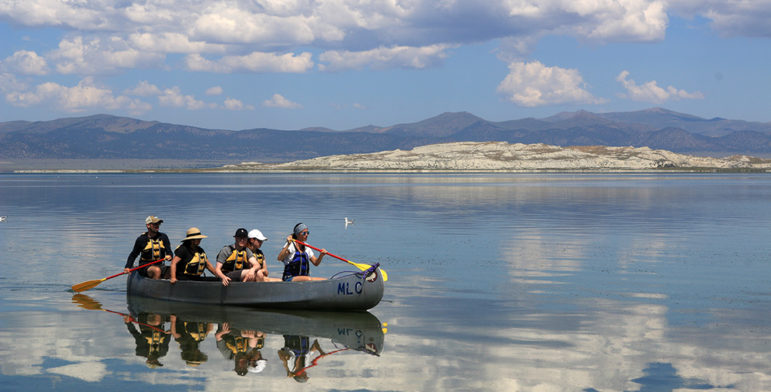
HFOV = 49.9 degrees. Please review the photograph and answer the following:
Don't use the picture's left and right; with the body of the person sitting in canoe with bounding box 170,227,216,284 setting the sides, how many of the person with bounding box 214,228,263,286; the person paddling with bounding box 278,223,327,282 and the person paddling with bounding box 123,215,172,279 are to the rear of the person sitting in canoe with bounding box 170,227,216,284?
1

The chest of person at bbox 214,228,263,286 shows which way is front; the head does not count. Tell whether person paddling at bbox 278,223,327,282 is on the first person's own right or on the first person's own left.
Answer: on the first person's own left

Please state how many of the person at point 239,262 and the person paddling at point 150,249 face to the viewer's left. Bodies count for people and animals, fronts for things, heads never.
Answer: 0

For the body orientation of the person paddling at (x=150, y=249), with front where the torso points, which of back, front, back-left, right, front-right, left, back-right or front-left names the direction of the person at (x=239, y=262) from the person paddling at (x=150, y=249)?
front

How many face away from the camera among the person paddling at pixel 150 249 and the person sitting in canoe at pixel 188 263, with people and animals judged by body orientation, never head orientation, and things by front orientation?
0

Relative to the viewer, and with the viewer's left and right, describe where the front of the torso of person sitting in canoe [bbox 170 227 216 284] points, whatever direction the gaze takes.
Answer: facing the viewer and to the right of the viewer

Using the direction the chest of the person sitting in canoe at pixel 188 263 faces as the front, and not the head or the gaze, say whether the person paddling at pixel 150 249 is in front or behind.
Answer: behind

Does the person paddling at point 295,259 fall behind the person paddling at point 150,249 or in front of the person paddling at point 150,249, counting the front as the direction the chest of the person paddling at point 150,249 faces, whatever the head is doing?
in front
